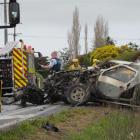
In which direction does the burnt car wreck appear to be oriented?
to the viewer's left
